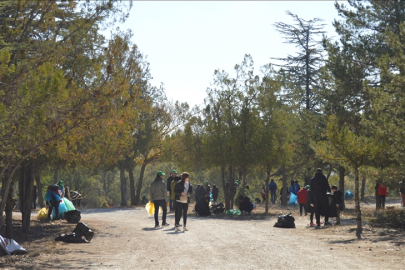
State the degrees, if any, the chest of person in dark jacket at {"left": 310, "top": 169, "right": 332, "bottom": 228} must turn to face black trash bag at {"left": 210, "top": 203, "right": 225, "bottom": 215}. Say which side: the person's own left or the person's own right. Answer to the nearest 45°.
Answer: approximately 45° to the person's own left

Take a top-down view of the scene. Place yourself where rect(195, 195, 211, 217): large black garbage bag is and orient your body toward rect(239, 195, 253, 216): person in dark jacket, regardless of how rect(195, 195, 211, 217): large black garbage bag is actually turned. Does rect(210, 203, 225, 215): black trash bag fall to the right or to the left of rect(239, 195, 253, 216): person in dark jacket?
left

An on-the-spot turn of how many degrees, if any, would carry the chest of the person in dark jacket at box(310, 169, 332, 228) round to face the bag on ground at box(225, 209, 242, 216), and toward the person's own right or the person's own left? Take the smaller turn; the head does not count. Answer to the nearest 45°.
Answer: approximately 45° to the person's own left

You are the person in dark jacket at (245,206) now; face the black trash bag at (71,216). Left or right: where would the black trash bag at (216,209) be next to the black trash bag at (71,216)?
right

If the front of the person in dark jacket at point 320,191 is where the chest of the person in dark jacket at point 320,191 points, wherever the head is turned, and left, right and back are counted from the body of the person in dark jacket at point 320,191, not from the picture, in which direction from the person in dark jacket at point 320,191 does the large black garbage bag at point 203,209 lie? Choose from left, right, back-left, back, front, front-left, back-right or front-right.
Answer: front-left

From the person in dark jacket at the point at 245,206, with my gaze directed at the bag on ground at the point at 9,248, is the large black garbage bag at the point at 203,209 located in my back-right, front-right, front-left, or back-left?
front-right
